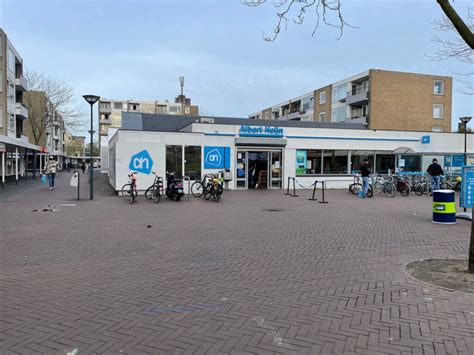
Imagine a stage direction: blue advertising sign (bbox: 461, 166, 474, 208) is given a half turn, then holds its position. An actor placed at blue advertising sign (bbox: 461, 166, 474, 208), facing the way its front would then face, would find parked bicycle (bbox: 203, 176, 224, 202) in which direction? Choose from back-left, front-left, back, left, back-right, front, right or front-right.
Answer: left

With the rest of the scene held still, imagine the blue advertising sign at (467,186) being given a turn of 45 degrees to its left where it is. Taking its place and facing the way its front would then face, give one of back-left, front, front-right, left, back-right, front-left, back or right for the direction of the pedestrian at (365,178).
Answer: back

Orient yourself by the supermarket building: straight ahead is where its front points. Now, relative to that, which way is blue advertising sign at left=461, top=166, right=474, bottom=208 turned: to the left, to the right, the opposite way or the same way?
the same way

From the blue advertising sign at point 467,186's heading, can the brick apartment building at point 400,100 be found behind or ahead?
behind

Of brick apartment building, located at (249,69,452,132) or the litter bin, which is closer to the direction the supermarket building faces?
the litter bin

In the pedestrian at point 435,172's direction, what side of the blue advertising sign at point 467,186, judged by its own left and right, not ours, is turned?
back

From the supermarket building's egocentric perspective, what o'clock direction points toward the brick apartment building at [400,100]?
The brick apartment building is roughly at 7 o'clock from the supermarket building.

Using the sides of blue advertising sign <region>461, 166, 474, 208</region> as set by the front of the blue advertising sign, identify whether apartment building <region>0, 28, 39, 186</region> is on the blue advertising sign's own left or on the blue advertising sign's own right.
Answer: on the blue advertising sign's own right

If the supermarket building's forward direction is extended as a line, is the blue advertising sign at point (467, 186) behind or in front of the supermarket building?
in front

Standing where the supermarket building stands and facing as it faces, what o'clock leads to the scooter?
The scooter is roughly at 1 o'clock from the supermarket building.

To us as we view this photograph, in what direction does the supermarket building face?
facing the viewer

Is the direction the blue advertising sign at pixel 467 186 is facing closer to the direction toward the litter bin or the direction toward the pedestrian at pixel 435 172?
the litter bin

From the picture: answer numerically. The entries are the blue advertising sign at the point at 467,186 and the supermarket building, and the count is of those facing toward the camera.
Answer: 2

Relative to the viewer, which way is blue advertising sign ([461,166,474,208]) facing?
toward the camera
